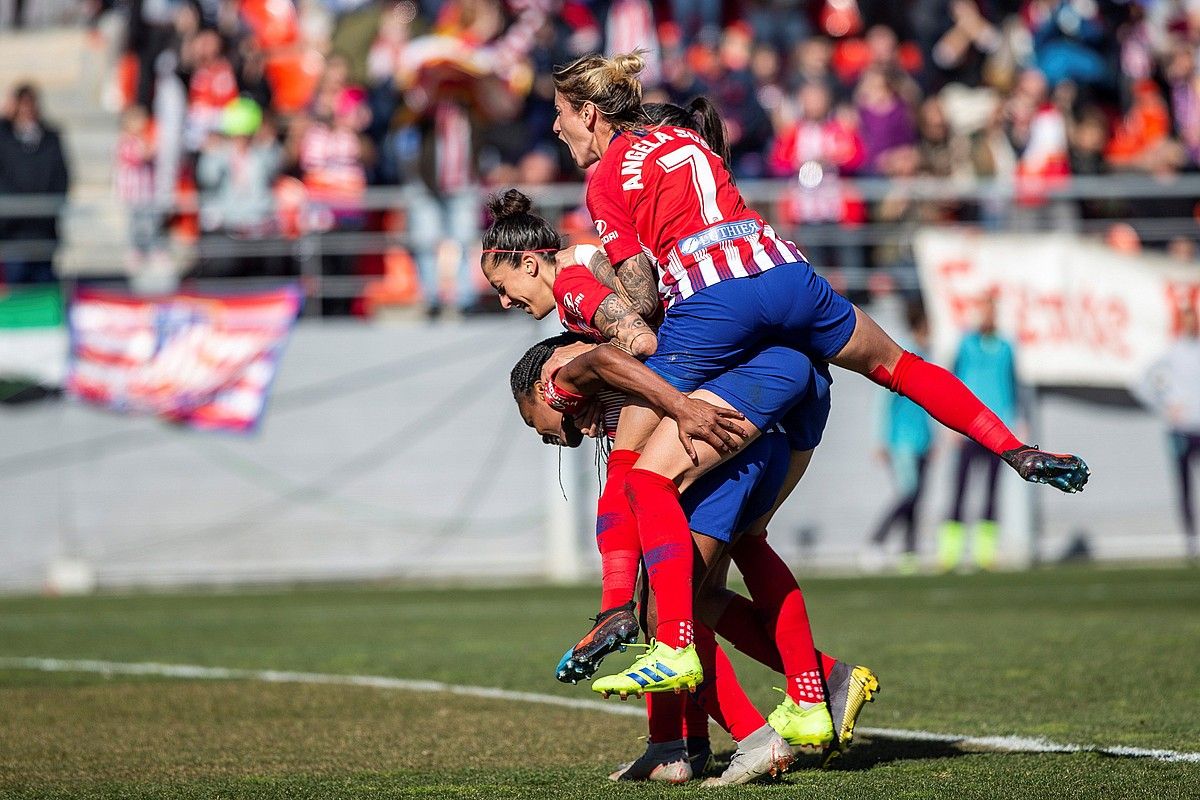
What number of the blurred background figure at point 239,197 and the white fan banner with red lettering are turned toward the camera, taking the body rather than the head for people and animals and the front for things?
2

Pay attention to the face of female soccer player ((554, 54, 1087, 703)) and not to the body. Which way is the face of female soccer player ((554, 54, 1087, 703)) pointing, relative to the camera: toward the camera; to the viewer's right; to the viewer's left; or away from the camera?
to the viewer's left

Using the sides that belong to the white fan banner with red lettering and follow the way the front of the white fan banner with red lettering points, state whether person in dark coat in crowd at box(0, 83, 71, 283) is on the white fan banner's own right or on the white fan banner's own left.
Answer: on the white fan banner's own right

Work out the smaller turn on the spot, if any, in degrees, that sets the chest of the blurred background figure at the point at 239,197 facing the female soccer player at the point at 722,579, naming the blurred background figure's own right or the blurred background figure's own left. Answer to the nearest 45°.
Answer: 0° — they already face them

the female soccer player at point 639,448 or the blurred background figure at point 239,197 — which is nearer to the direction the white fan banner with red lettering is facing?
the female soccer player

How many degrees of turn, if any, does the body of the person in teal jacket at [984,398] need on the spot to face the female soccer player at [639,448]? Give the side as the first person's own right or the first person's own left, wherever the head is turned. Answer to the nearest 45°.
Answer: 0° — they already face them

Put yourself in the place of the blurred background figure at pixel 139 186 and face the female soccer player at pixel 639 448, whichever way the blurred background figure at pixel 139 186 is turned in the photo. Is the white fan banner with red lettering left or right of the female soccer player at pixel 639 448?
left

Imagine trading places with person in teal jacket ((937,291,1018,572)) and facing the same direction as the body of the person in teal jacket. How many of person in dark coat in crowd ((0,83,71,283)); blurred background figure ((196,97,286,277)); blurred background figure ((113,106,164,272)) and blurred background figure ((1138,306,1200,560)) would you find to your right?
3

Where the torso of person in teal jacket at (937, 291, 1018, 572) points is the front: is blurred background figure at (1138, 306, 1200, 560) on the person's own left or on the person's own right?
on the person's own left

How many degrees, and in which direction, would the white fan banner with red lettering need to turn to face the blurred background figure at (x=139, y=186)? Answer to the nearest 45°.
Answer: approximately 90° to its right

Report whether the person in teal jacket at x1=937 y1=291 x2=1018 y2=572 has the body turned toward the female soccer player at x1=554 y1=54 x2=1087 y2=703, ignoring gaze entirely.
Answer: yes

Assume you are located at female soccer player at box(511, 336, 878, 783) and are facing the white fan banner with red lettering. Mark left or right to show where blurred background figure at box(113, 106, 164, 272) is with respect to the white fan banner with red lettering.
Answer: left

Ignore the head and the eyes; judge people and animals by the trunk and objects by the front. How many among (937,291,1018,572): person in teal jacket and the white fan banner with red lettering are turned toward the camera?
2
